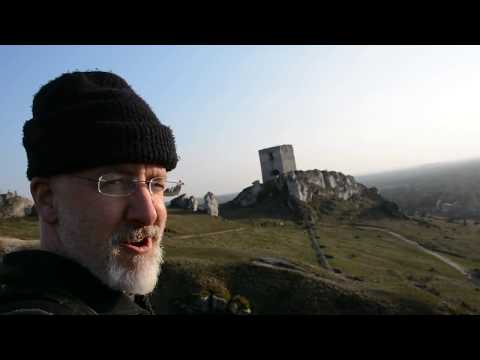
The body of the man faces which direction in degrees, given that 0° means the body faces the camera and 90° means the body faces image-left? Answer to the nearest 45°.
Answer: approximately 315°

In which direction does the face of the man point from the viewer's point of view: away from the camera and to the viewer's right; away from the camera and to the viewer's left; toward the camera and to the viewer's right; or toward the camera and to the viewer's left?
toward the camera and to the viewer's right
